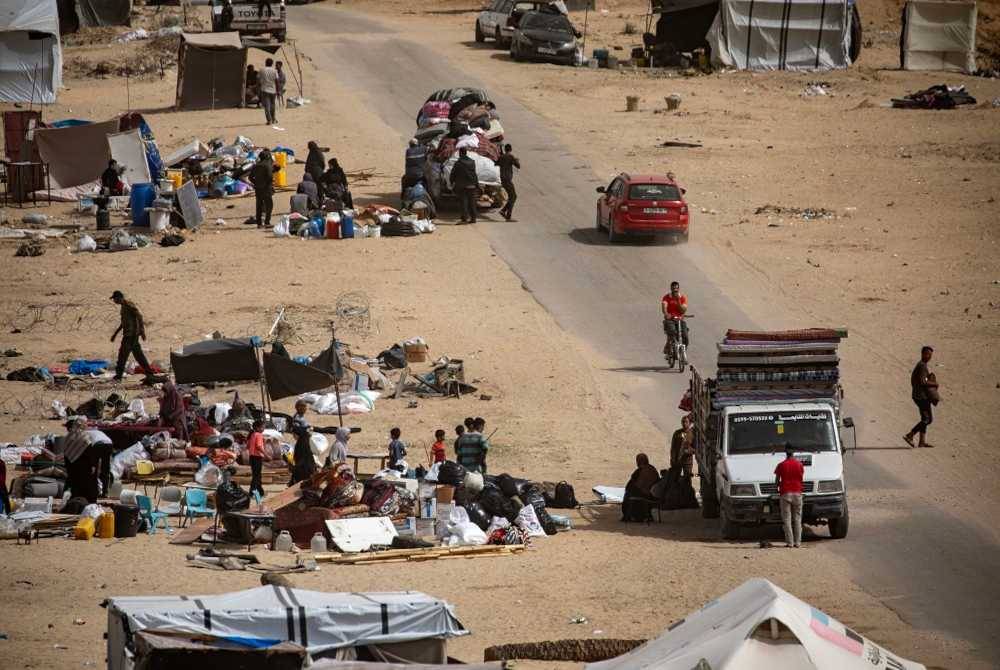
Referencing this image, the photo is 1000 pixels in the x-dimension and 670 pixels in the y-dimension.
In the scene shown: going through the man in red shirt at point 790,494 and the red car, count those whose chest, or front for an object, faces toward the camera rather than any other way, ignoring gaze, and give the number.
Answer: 0

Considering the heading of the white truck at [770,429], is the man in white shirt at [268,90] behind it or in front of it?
behind

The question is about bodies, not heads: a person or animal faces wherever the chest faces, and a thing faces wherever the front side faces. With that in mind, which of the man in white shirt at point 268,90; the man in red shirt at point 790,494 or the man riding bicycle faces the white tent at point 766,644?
the man riding bicycle

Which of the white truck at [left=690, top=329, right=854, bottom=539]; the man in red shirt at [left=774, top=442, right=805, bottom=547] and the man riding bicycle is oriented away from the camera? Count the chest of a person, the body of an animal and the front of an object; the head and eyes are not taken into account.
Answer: the man in red shirt

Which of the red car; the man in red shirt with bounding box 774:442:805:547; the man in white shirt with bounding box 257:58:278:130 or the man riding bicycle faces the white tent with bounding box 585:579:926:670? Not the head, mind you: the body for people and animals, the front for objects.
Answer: the man riding bicycle

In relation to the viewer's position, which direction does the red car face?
facing away from the viewer and to the left of the viewer

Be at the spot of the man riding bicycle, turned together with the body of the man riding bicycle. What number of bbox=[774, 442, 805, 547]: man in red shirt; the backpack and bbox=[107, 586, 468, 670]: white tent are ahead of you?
3

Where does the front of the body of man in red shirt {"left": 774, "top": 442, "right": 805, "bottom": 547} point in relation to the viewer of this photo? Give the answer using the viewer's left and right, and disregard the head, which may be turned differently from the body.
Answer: facing away from the viewer

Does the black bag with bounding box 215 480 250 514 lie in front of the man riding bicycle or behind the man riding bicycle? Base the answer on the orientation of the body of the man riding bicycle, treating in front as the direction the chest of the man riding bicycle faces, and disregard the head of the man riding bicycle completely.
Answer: in front

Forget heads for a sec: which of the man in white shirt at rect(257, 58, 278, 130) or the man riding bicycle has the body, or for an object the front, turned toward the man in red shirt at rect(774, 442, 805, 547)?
the man riding bicycle
